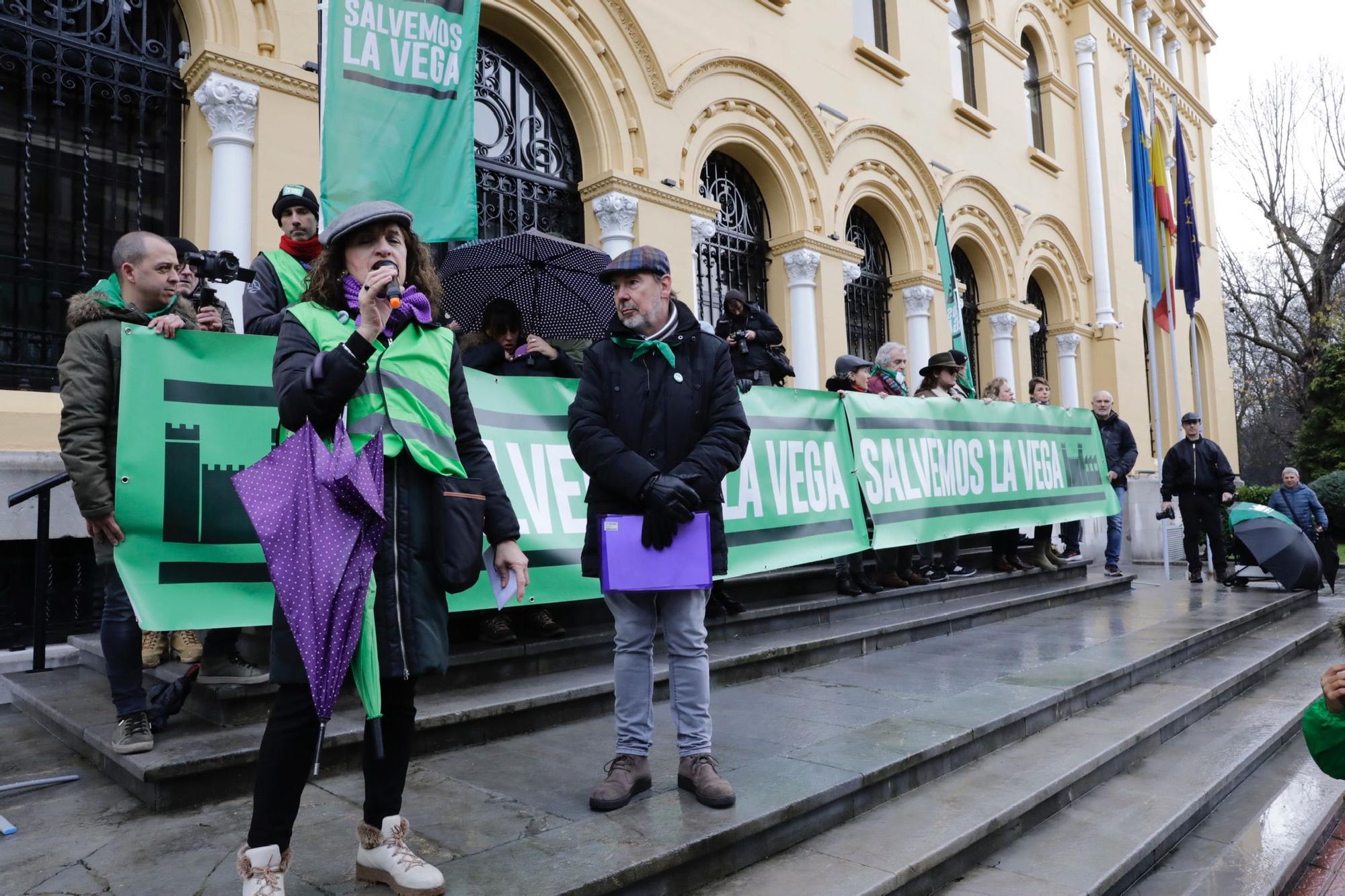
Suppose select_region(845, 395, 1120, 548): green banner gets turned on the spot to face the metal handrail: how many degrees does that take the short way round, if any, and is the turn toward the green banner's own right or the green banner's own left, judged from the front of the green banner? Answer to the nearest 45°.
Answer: approximately 90° to the green banner's own right

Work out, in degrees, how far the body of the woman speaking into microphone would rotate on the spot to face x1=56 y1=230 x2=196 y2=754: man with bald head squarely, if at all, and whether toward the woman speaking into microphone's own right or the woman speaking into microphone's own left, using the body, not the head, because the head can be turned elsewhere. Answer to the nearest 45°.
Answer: approximately 135° to the woman speaking into microphone's own right

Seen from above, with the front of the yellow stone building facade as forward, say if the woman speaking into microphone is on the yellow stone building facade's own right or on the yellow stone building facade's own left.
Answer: on the yellow stone building facade's own right

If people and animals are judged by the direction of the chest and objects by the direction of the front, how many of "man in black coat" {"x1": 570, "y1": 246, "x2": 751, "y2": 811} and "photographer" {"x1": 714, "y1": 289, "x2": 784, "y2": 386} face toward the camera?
2

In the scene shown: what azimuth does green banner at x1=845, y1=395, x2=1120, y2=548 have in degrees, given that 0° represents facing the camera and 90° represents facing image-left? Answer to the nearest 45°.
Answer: approximately 315°

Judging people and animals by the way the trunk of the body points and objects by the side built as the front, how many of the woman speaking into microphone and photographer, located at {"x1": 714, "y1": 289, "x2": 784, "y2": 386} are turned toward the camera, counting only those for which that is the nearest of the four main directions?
2

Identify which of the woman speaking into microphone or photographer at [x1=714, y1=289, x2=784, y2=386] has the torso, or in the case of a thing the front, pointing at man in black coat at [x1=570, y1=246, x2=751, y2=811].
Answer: the photographer

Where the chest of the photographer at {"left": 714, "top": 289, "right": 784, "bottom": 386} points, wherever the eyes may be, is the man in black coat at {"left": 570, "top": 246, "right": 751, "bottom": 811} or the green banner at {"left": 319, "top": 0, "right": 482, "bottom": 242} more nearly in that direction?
the man in black coat

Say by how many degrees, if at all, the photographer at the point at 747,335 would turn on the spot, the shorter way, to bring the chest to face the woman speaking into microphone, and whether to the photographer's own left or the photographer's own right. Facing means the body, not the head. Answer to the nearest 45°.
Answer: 0° — they already face them
